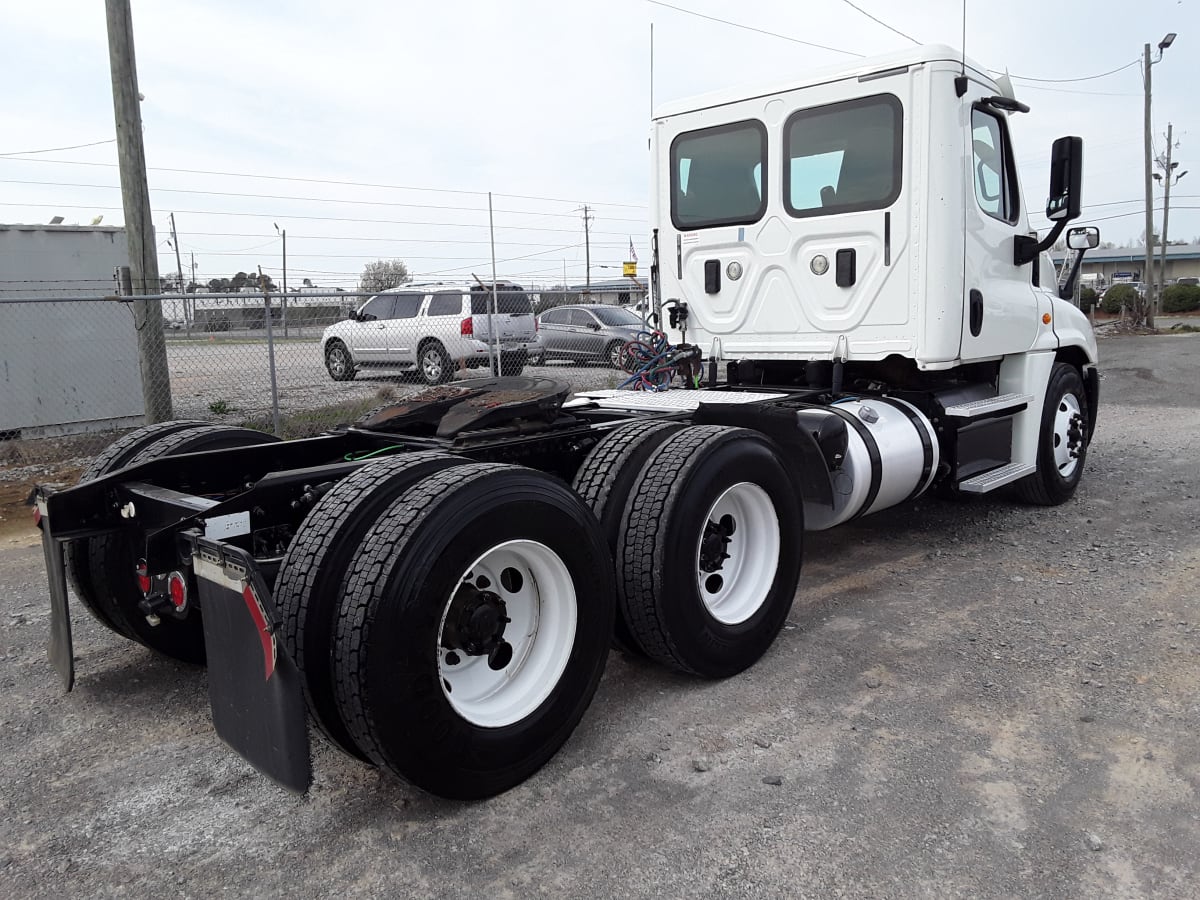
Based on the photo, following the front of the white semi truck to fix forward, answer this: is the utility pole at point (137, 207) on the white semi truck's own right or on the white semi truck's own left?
on the white semi truck's own left

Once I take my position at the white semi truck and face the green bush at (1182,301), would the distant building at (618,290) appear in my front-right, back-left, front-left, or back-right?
front-left

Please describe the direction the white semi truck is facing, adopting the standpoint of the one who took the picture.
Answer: facing away from the viewer and to the right of the viewer

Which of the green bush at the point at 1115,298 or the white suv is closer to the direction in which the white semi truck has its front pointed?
the green bush

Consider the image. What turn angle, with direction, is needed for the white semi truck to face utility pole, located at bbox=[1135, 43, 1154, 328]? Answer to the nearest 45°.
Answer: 0° — it already faces it

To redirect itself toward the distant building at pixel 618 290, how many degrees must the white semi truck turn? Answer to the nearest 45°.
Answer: approximately 45° to its left

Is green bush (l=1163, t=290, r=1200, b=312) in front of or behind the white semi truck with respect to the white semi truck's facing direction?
in front

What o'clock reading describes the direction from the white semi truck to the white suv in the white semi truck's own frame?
The white suv is roughly at 10 o'clock from the white semi truck.

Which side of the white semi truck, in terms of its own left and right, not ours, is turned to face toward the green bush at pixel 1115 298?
front
